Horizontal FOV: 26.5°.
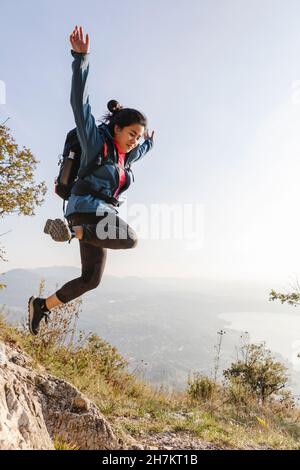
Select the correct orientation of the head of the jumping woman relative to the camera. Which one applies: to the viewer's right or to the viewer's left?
to the viewer's right

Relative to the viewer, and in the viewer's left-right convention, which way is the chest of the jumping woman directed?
facing the viewer and to the right of the viewer
